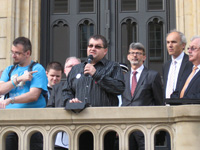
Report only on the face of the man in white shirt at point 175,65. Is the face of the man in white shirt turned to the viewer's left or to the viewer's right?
to the viewer's left

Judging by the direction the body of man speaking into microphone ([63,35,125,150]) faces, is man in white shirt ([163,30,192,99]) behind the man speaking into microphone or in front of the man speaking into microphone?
behind

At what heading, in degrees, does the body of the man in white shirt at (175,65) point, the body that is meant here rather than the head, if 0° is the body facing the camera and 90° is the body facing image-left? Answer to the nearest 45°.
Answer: approximately 45°

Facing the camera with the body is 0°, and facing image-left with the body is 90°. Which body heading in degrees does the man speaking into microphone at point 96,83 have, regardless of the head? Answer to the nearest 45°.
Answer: approximately 45°
